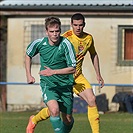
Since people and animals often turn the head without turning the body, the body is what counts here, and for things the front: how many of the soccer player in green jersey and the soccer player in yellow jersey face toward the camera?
2

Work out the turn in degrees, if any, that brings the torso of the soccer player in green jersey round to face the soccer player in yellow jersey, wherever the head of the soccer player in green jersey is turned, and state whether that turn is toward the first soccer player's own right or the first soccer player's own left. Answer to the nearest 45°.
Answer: approximately 135° to the first soccer player's own left

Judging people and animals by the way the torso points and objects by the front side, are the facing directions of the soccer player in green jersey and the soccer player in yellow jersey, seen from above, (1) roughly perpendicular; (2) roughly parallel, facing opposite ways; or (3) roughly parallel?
roughly parallel

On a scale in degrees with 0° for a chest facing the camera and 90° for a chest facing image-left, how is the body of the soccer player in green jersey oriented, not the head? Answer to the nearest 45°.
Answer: approximately 0°
